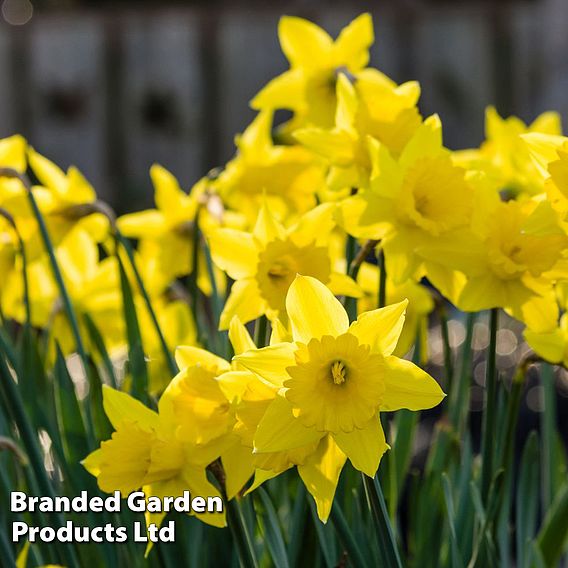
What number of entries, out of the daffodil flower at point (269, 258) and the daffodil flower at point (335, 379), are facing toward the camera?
2

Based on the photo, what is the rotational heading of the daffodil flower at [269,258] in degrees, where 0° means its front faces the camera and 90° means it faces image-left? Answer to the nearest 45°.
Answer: approximately 0°

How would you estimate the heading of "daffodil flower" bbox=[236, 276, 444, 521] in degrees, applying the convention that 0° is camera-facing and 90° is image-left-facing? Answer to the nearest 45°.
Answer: approximately 0°
